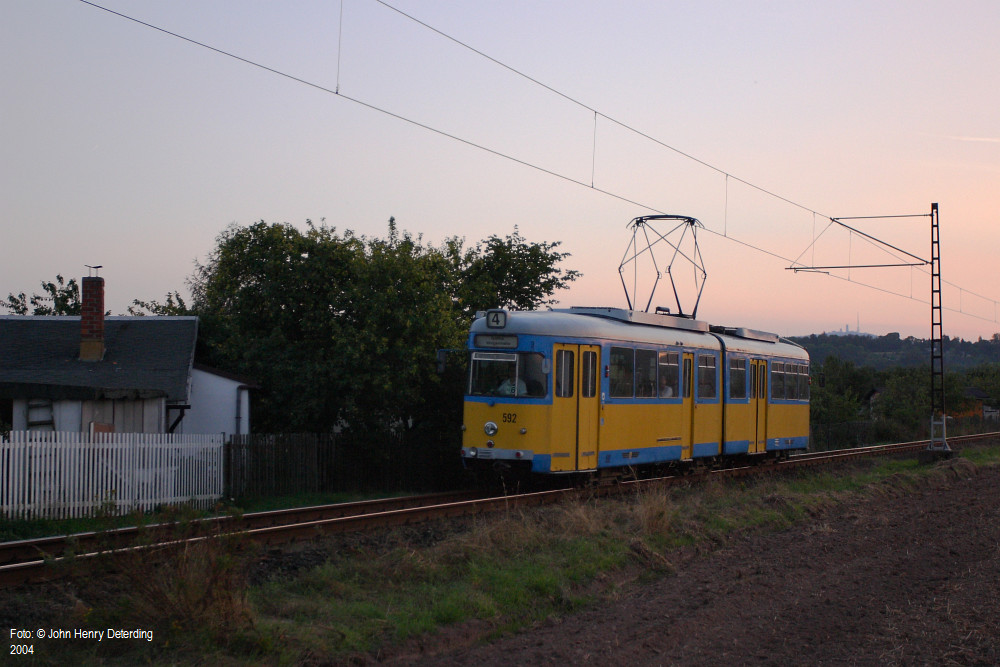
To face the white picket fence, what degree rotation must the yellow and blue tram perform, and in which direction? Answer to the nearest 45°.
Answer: approximately 45° to its right

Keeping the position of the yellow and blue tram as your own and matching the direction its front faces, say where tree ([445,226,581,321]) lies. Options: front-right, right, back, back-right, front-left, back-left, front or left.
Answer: back-right

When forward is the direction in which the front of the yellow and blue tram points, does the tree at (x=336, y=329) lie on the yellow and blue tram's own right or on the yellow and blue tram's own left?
on the yellow and blue tram's own right

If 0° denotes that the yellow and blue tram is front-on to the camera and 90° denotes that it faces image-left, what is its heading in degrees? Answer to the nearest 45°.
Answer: approximately 45°

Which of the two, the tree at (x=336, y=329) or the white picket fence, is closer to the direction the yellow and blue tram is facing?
the white picket fence
